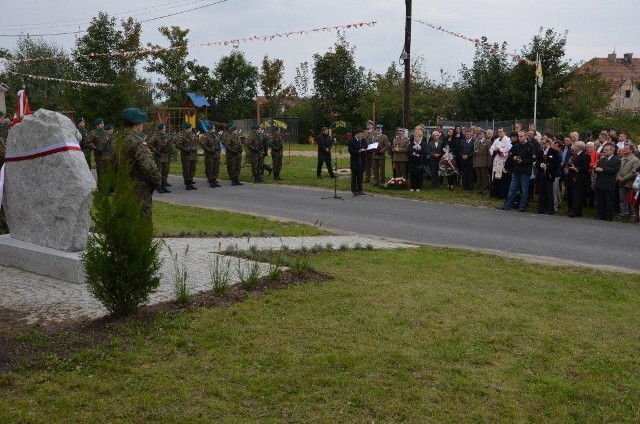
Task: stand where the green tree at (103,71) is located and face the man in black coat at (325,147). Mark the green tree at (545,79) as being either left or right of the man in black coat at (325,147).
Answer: left

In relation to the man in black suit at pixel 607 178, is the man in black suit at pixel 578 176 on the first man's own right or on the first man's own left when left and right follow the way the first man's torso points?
on the first man's own right

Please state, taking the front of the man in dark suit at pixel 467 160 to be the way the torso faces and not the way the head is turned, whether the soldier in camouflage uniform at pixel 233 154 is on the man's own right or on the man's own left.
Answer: on the man's own right

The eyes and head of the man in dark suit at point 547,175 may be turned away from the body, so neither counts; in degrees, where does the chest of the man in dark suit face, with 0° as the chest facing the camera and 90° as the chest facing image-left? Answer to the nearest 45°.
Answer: approximately 45°

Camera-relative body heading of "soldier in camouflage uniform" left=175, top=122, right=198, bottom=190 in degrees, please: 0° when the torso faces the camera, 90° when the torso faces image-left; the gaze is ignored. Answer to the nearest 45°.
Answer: approximately 315°

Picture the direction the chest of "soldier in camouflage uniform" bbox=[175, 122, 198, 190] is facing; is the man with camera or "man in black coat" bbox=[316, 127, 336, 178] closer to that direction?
the man with camera

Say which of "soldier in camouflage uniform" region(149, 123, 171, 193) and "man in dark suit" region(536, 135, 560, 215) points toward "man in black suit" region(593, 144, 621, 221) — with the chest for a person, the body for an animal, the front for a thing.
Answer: the soldier in camouflage uniform

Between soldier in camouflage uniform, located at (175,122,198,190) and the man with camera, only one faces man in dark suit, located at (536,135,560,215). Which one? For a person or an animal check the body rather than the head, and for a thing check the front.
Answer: the soldier in camouflage uniform

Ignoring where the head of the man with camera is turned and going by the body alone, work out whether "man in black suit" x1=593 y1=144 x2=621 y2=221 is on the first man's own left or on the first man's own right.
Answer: on the first man's own left

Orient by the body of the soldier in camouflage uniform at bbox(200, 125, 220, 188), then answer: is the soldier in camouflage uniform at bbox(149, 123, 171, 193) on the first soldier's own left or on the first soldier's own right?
on the first soldier's own right
